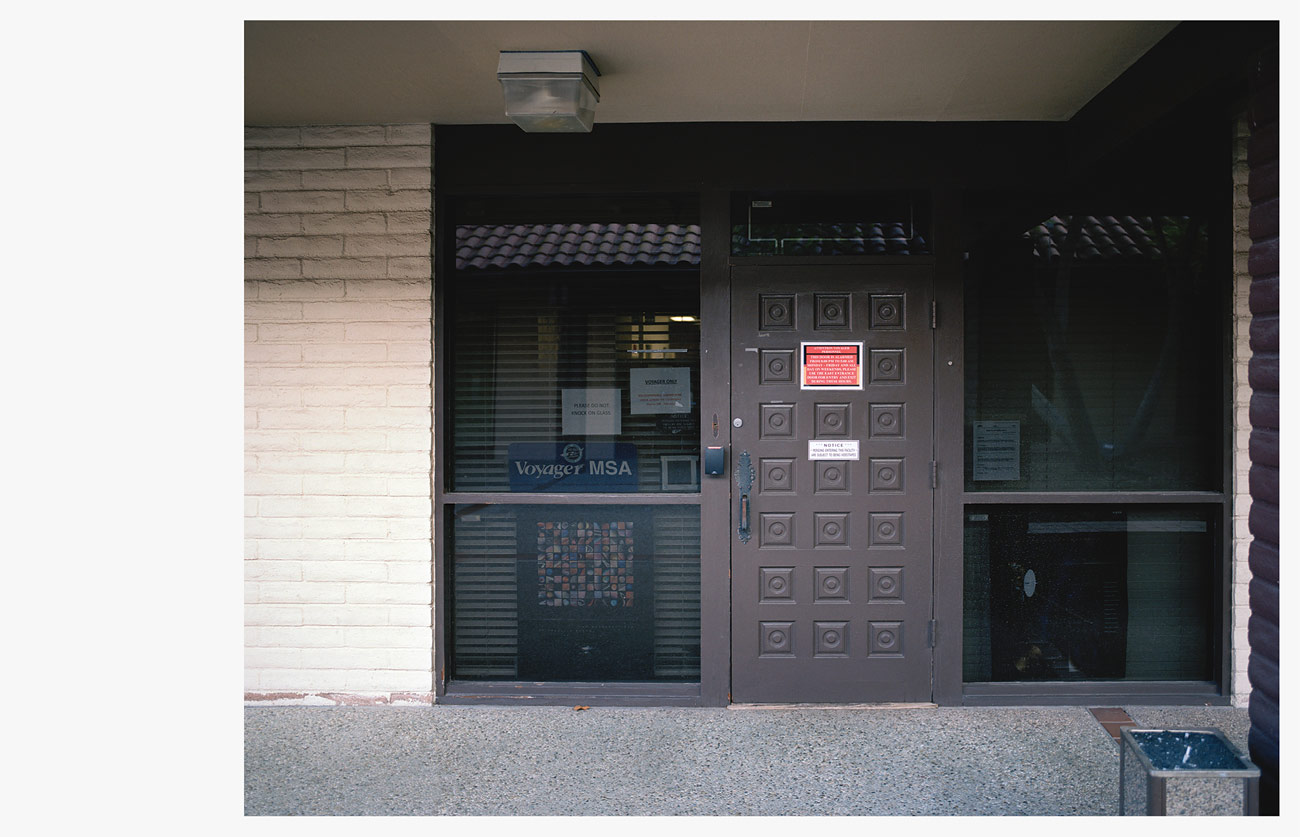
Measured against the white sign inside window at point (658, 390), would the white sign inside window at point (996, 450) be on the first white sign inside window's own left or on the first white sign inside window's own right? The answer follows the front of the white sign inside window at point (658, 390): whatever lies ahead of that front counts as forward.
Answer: on the first white sign inside window's own left

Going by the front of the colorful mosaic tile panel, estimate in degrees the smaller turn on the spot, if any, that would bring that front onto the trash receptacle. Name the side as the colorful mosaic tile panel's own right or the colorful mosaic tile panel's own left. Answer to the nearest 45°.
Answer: approximately 45° to the colorful mosaic tile panel's own left

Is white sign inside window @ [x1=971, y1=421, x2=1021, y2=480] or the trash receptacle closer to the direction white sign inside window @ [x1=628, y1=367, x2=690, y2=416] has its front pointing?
the trash receptacle

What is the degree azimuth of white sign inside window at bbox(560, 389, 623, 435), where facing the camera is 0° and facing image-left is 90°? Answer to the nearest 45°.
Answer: approximately 0°

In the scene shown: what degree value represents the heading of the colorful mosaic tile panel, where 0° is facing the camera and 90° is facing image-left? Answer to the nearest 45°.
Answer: approximately 0°

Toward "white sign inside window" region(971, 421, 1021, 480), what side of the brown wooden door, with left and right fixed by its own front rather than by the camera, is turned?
left

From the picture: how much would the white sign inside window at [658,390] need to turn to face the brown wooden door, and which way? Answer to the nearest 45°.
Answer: approximately 90° to its left

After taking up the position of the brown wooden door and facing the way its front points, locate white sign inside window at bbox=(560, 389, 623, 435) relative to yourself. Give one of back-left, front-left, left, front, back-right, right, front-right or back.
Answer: right
